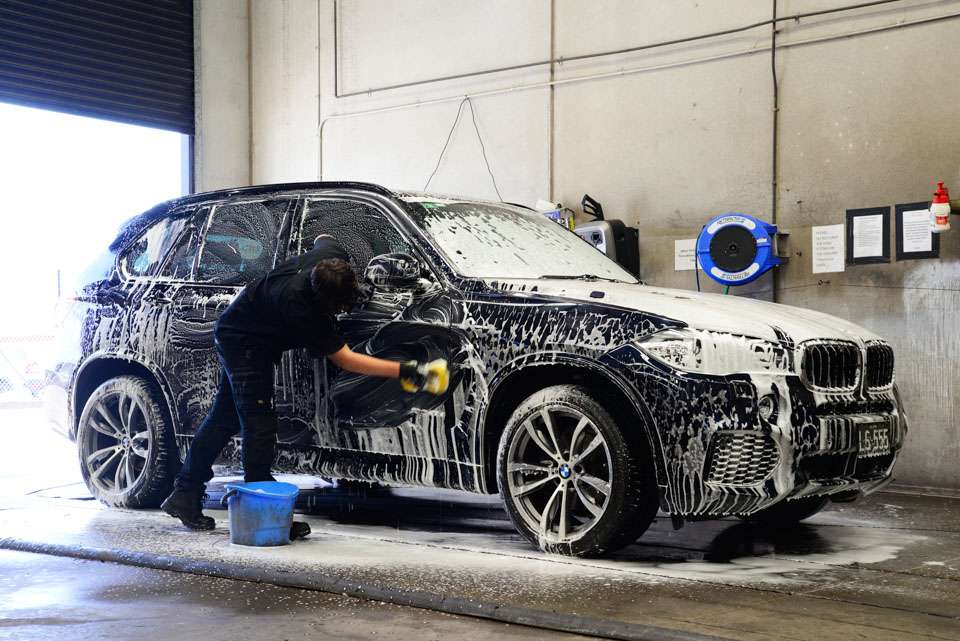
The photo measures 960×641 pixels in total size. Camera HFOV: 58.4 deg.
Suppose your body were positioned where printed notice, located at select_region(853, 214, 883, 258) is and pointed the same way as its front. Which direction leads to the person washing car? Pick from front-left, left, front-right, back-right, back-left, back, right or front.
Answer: front-right

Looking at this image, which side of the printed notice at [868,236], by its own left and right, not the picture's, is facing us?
front

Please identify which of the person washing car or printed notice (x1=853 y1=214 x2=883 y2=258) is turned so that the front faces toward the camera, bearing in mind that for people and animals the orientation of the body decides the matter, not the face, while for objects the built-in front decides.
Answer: the printed notice

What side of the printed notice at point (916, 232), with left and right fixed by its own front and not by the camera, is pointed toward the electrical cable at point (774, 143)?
right

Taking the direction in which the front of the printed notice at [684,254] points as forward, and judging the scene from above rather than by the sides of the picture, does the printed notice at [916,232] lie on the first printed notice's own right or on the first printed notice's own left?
on the first printed notice's own left

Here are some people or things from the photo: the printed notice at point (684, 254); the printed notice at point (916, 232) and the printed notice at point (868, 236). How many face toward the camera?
3

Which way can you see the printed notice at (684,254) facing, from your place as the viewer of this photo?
facing the viewer

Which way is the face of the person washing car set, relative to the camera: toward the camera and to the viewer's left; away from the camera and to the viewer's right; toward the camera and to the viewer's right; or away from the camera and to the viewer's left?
away from the camera and to the viewer's right

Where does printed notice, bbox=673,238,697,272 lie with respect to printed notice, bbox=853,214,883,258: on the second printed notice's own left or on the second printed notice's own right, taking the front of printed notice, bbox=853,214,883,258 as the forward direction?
on the second printed notice's own right

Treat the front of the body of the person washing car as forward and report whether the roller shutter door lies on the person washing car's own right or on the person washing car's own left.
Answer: on the person washing car's own left

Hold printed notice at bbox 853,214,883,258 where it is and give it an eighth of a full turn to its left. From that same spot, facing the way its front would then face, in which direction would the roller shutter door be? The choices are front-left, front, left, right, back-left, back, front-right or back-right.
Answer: back-right

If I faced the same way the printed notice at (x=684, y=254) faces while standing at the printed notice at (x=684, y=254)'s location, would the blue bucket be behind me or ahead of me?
ahead

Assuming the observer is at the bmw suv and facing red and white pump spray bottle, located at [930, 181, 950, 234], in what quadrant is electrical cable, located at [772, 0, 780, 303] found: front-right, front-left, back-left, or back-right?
front-left

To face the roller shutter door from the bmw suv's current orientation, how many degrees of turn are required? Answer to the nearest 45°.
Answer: approximately 180°

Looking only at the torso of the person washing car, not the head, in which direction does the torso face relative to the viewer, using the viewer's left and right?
facing to the right of the viewer
